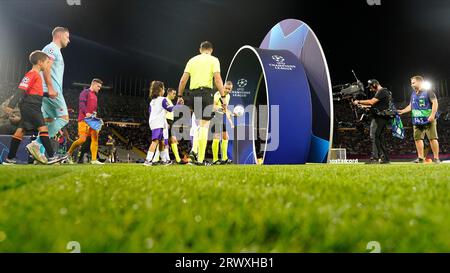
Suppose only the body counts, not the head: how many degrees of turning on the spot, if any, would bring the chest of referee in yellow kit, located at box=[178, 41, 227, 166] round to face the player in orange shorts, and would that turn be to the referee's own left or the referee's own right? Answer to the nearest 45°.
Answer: approximately 45° to the referee's own left

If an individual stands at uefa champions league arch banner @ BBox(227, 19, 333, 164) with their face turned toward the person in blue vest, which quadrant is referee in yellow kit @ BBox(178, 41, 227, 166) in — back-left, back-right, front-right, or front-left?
back-right

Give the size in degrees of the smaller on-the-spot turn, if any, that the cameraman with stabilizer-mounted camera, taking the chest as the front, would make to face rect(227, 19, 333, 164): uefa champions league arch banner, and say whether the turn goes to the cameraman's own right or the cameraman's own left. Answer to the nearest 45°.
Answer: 0° — they already face it

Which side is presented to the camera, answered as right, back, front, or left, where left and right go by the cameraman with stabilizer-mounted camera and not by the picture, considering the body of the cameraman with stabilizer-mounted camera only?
left

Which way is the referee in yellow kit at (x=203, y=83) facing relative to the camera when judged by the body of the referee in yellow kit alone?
away from the camera
